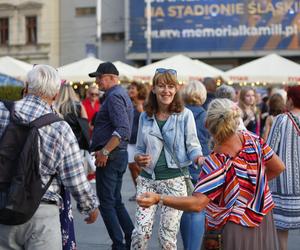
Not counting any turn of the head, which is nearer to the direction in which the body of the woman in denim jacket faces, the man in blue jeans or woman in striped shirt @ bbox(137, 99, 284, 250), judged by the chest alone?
the woman in striped shirt

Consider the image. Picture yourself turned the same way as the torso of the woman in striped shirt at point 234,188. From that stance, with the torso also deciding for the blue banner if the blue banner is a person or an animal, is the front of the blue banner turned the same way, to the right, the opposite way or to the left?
the opposite way

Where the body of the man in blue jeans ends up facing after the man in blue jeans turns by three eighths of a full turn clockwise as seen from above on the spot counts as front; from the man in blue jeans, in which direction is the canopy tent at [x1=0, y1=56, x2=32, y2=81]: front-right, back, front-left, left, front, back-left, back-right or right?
front-left

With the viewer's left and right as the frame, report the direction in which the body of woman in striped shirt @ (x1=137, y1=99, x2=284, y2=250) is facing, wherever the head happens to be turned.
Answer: facing away from the viewer

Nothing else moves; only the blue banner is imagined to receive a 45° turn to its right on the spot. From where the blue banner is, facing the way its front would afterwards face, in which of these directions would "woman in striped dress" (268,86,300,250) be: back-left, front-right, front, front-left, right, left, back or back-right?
front-left

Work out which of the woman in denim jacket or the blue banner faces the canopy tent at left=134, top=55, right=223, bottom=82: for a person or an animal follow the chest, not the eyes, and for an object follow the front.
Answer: the blue banner

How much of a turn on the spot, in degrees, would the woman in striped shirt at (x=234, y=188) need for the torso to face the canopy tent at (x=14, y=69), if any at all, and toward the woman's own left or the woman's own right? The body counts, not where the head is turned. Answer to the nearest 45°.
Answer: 0° — they already face it

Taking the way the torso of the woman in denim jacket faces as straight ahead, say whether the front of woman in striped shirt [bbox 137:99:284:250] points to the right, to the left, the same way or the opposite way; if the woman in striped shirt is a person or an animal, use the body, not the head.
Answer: the opposite way

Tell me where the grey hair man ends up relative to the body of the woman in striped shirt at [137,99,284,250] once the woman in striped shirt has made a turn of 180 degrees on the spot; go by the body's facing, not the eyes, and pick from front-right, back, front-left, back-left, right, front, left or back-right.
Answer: right

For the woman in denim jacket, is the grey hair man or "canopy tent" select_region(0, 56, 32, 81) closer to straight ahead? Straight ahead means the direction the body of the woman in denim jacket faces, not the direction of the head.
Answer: the grey hair man

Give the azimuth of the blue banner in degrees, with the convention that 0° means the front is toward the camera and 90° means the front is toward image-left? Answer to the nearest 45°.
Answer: approximately 0°

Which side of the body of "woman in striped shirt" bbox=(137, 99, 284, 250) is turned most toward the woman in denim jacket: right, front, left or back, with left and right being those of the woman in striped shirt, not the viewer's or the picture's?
front
